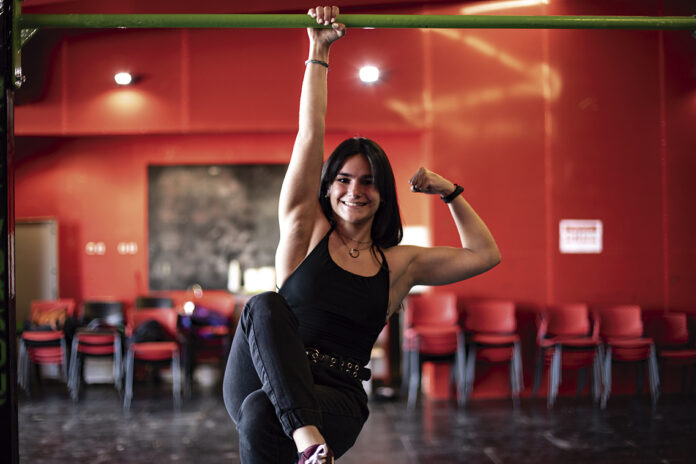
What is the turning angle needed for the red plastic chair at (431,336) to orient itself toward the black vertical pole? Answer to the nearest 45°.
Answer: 0° — it already faces it

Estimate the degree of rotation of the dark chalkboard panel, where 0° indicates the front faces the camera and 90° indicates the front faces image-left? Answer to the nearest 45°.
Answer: approximately 0°

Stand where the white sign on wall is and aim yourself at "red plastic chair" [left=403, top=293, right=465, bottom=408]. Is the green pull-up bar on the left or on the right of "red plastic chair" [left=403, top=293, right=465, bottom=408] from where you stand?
left

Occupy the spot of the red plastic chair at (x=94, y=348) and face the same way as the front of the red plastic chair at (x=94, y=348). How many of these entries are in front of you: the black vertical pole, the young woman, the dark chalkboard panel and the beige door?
2

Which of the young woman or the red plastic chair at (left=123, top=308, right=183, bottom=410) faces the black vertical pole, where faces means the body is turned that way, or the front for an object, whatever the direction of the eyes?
the red plastic chair

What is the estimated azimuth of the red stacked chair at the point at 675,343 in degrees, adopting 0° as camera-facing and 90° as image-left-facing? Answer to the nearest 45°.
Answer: approximately 315°

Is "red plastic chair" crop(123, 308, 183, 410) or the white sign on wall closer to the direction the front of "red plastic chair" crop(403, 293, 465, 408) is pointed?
the red plastic chair
